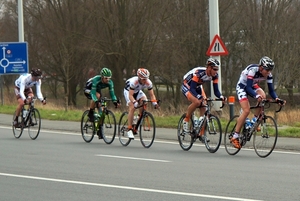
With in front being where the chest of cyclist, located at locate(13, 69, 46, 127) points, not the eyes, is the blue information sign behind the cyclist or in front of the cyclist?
behind

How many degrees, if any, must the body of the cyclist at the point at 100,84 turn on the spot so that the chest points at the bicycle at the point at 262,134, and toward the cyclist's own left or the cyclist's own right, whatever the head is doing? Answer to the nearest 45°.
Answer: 0° — they already face it

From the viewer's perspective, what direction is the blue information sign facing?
toward the camera

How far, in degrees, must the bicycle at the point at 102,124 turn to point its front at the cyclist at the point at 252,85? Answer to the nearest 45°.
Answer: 0° — it already faces them

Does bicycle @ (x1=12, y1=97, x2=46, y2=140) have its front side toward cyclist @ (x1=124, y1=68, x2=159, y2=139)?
yes

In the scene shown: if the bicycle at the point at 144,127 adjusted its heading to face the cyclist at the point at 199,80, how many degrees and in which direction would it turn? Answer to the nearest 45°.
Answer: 0° — it already faces them

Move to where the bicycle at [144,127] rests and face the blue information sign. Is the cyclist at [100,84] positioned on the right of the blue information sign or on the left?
left

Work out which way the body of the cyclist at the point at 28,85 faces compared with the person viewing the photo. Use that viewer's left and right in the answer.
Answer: facing the viewer and to the right of the viewer

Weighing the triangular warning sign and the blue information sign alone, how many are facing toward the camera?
2
